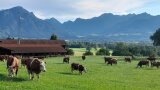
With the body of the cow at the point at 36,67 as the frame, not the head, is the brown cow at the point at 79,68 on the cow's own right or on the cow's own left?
on the cow's own left

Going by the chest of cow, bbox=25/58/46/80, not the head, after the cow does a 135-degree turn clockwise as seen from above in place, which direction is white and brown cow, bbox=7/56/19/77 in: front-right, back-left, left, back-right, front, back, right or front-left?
front-right

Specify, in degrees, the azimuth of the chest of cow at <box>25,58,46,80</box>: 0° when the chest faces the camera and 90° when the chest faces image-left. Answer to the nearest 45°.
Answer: approximately 315°
